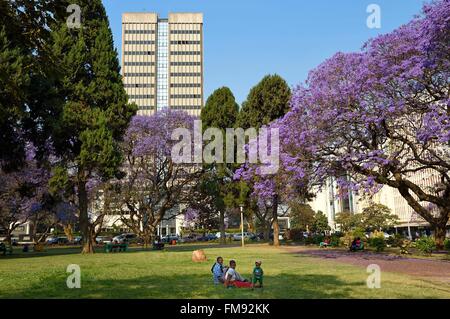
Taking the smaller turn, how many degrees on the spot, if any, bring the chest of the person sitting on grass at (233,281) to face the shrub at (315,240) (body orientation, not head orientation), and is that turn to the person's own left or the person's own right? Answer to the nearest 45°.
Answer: approximately 90° to the person's own left

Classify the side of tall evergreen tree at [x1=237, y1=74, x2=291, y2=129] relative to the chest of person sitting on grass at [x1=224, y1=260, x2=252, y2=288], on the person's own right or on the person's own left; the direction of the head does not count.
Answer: on the person's own left

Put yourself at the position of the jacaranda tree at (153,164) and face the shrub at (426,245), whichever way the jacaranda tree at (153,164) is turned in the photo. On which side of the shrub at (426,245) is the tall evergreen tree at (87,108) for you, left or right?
right

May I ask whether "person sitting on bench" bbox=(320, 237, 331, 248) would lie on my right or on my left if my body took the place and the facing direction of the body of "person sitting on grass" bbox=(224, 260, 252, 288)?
on my left

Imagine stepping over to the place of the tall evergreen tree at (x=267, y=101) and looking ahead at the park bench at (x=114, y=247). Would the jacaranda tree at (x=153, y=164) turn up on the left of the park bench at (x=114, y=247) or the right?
right
